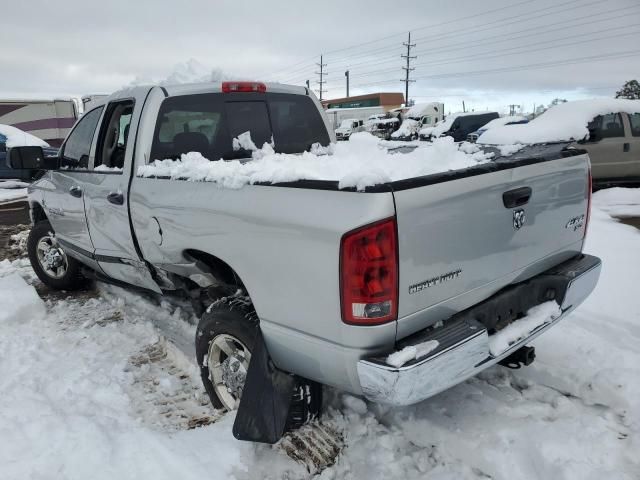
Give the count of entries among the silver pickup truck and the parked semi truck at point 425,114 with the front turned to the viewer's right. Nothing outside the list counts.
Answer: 0

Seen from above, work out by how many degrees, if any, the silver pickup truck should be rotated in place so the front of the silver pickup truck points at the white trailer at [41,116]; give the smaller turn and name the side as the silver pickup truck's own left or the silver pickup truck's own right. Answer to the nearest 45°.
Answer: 0° — it already faces it

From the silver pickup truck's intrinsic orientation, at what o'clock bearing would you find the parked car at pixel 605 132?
The parked car is roughly at 3 o'clock from the silver pickup truck.

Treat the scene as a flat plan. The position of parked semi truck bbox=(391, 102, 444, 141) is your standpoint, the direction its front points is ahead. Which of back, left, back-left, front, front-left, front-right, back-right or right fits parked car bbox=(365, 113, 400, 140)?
front

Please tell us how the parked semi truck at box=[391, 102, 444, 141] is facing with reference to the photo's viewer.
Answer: facing the viewer and to the left of the viewer

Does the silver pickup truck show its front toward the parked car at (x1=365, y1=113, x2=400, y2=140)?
no

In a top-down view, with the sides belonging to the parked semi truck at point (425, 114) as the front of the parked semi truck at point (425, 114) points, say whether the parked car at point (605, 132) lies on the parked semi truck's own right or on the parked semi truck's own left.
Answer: on the parked semi truck's own left

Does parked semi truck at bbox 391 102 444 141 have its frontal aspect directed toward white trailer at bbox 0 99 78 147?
yes

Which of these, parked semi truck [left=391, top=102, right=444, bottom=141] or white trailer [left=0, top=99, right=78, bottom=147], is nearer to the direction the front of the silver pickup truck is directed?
the white trailer

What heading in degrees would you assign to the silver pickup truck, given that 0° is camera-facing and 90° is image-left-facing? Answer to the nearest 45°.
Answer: approximately 135°

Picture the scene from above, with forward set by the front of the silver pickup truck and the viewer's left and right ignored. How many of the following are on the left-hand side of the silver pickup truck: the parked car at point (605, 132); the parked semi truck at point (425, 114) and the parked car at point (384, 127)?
0

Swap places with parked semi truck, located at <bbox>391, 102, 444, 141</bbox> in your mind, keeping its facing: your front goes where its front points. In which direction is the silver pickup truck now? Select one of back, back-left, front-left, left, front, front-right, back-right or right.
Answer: front-left

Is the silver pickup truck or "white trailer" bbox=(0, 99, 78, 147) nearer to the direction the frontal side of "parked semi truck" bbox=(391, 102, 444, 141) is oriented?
the white trailer

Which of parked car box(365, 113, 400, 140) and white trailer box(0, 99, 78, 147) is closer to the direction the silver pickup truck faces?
the white trailer
